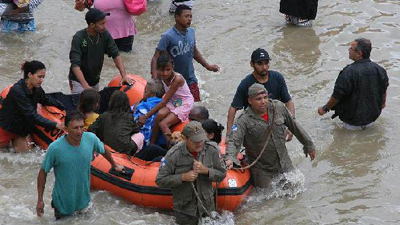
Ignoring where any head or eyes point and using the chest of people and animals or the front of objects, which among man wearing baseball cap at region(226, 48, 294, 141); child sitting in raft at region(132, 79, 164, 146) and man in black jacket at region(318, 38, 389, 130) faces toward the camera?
the man wearing baseball cap

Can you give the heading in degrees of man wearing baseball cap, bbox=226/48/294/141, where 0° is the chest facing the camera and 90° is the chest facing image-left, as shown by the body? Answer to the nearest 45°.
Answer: approximately 0°

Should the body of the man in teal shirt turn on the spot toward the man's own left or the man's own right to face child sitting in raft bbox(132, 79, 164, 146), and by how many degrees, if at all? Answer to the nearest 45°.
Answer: approximately 90° to the man's own left

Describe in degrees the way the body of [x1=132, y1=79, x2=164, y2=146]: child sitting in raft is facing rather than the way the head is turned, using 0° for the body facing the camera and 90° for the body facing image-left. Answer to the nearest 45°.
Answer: approximately 90°

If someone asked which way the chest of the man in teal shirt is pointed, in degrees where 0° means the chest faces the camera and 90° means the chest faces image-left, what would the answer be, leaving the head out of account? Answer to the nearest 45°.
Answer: approximately 315°

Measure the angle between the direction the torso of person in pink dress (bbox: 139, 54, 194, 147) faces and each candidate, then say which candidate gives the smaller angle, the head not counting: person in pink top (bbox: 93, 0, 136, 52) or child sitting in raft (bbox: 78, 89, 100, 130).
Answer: the child sitting in raft

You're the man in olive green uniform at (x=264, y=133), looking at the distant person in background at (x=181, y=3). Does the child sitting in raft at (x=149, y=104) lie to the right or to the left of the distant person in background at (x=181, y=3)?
left

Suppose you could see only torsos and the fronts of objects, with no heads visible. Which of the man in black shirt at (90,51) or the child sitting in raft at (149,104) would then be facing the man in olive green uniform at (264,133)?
the man in black shirt

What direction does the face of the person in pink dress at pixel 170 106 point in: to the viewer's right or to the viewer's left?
to the viewer's left

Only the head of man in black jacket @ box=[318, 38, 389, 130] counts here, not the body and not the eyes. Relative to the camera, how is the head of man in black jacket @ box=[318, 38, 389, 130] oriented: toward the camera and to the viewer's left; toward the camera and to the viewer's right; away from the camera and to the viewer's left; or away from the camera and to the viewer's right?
away from the camera and to the viewer's left
